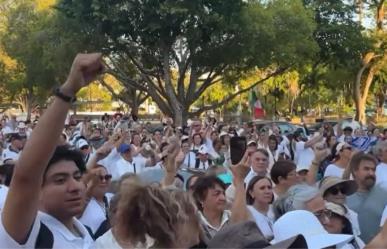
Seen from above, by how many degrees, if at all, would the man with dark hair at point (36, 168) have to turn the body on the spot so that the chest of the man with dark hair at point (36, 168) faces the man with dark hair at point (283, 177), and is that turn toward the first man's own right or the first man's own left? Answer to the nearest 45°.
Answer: approximately 90° to the first man's own left

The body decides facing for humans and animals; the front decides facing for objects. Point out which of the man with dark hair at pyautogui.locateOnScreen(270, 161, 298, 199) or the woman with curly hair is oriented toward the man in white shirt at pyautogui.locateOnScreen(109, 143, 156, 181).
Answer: the woman with curly hair

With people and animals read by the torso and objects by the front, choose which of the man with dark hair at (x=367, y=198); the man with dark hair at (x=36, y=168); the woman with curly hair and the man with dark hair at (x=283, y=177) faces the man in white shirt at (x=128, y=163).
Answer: the woman with curly hair

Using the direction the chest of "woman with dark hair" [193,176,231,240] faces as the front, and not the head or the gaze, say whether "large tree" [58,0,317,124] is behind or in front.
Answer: behind

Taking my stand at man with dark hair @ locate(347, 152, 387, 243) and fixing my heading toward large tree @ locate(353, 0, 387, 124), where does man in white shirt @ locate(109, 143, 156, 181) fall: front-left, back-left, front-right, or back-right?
front-left

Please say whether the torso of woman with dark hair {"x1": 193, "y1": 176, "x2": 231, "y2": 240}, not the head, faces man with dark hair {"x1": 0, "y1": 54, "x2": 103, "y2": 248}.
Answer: no

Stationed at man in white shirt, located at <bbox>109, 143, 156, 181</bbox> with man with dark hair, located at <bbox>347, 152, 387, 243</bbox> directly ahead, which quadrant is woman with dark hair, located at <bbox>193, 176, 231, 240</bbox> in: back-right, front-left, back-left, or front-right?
front-right

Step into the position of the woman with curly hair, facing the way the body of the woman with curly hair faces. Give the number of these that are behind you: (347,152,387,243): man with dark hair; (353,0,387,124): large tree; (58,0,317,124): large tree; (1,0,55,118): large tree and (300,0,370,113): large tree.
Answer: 0

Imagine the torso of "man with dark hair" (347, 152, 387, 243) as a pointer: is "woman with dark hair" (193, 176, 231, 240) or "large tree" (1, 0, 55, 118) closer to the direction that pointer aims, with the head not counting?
the woman with dark hair

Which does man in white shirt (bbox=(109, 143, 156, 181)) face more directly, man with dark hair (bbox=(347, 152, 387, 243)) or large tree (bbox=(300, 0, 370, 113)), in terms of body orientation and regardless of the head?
the man with dark hair

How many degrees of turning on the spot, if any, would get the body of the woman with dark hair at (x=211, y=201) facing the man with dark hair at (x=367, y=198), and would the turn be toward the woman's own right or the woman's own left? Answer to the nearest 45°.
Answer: approximately 90° to the woman's own left

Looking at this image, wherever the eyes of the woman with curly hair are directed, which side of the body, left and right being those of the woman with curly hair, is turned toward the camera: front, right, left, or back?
back

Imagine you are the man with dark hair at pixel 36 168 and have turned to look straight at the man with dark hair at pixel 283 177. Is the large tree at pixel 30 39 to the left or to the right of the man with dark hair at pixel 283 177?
left

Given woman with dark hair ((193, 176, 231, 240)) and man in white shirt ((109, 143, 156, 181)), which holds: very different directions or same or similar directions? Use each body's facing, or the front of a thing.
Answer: same or similar directions

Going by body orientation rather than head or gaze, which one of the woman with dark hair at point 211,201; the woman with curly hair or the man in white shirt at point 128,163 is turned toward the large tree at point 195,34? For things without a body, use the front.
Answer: the woman with curly hair

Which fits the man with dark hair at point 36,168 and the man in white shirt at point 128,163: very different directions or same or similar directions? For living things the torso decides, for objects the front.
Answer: same or similar directions
